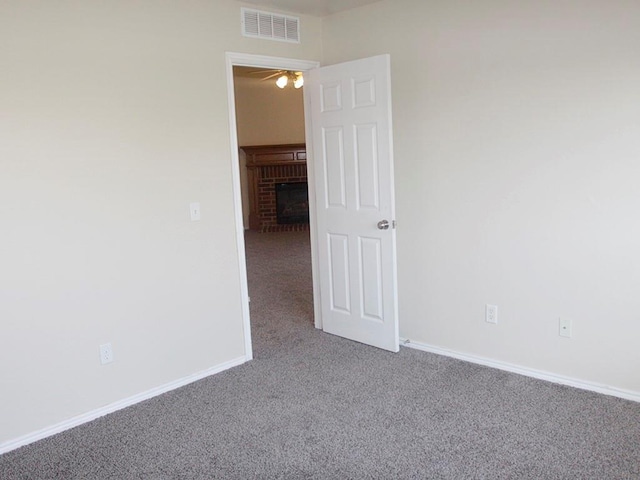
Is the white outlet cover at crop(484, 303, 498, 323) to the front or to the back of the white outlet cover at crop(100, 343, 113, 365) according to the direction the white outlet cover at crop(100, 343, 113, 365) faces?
to the front

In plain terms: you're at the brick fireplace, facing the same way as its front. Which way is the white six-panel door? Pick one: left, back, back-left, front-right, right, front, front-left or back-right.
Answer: front

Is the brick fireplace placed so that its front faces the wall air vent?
yes

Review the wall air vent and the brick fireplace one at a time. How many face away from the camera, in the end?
0

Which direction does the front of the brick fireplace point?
toward the camera

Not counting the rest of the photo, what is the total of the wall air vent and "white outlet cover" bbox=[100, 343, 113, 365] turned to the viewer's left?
0

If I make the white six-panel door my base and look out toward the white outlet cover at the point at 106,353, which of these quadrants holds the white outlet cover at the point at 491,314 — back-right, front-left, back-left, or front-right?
back-left

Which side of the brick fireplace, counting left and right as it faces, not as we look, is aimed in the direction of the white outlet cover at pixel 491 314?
front

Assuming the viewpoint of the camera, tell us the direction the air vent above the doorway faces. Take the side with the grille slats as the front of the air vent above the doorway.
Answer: facing the viewer and to the right of the viewer

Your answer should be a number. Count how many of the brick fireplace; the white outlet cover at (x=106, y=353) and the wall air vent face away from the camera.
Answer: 0

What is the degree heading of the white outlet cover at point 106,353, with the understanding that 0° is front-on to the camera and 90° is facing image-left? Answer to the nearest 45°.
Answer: approximately 315°
